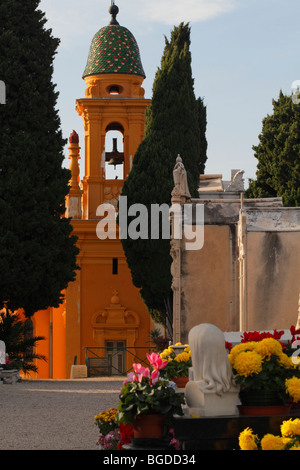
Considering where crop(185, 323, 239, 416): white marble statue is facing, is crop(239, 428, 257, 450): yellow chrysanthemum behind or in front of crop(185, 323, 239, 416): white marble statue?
behind

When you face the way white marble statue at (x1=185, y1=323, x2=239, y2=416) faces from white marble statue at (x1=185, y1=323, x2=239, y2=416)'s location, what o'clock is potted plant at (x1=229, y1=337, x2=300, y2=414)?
The potted plant is roughly at 4 o'clock from the white marble statue.

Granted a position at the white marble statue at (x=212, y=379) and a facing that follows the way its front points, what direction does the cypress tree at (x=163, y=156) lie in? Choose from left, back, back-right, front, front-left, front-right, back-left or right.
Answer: front-right

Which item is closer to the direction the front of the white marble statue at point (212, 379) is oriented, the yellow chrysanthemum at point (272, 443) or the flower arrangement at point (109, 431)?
the flower arrangement

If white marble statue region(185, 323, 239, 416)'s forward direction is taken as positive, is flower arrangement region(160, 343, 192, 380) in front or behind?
in front

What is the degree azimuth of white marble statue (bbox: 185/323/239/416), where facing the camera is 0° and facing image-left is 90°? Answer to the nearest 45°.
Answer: approximately 135°

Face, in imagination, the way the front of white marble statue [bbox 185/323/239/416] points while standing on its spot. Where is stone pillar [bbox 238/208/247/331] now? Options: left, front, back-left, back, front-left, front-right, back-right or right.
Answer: front-right

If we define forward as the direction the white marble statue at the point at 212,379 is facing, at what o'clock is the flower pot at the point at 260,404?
The flower pot is roughly at 4 o'clock from the white marble statue.
